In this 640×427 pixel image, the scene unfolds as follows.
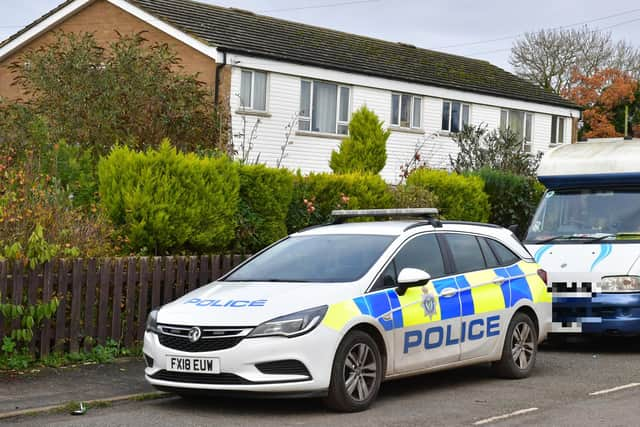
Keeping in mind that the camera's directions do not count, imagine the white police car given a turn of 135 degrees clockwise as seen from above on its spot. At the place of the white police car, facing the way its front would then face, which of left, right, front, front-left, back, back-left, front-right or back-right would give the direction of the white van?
front-right

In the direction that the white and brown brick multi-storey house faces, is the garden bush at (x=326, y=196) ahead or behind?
ahead

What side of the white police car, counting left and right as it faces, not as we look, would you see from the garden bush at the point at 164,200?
right

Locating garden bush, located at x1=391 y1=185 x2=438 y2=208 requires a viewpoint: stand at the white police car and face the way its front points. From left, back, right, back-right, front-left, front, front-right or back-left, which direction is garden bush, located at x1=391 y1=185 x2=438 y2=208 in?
back-right

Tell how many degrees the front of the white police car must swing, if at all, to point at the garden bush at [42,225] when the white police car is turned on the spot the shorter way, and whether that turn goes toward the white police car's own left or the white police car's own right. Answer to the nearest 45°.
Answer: approximately 90° to the white police car's own right

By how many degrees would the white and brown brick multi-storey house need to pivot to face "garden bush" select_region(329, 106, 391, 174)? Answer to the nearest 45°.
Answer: approximately 45° to its right

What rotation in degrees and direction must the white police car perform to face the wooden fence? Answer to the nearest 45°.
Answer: approximately 90° to its right

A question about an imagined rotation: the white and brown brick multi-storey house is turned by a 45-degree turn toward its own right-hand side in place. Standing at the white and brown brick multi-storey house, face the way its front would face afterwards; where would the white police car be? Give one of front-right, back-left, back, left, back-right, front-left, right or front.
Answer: front

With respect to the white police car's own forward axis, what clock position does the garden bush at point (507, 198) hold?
The garden bush is roughly at 5 o'clock from the white police car.

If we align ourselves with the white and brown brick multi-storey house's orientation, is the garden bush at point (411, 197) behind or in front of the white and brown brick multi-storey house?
in front
